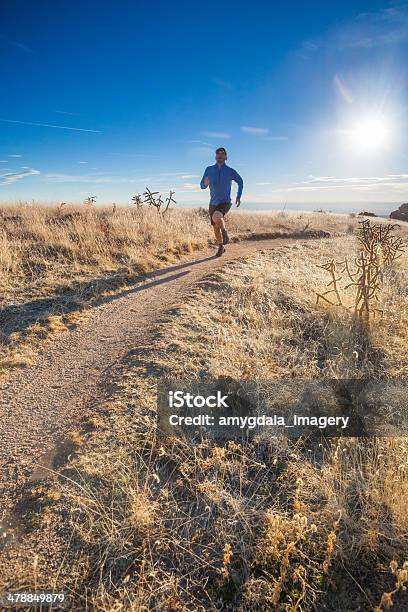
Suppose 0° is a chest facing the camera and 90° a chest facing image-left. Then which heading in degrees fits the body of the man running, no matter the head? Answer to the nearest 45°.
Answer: approximately 0°
